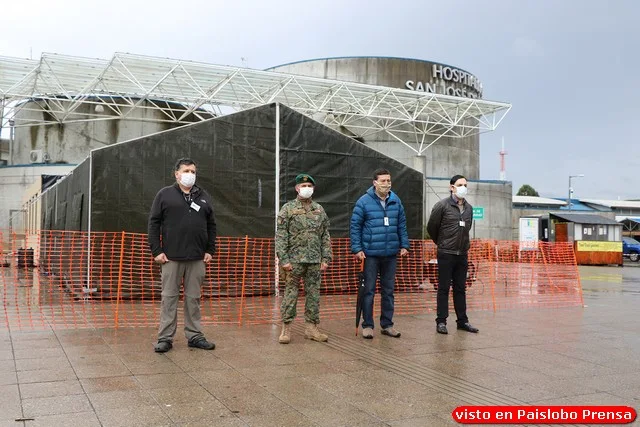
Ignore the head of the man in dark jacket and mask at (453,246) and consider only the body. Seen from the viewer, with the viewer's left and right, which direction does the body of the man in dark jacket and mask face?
facing the viewer and to the right of the viewer

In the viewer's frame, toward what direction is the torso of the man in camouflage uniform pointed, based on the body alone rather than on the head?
toward the camera

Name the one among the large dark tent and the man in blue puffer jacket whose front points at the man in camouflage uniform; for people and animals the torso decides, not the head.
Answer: the large dark tent

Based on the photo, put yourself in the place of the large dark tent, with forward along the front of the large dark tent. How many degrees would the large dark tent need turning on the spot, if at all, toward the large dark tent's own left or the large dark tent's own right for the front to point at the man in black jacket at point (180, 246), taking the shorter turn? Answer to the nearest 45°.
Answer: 0° — it already faces them

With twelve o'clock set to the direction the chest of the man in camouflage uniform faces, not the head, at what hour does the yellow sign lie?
The yellow sign is roughly at 7 o'clock from the man in camouflage uniform.

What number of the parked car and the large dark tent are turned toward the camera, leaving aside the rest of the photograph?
1

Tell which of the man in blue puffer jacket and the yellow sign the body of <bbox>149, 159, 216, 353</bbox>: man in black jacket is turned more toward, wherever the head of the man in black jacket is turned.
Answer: the man in blue puffer jacket

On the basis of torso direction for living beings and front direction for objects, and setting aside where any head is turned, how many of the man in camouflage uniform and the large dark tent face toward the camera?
2

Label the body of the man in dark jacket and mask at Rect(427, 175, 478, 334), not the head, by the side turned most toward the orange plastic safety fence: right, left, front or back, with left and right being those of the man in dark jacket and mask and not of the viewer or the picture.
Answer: back

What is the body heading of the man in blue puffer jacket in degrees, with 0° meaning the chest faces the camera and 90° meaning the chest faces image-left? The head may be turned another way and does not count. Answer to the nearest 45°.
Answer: approximately 315°

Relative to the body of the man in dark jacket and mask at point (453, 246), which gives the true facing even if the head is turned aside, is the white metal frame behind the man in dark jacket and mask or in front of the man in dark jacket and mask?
behind

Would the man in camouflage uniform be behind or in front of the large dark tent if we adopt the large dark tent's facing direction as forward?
in front

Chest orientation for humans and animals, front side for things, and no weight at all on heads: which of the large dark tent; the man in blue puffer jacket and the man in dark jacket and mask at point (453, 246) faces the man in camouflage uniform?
the large dark tent
